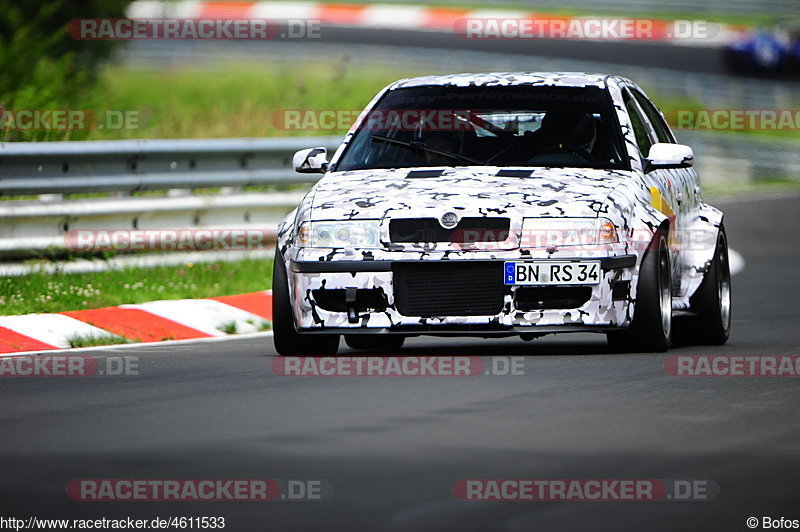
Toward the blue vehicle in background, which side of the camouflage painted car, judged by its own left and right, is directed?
back

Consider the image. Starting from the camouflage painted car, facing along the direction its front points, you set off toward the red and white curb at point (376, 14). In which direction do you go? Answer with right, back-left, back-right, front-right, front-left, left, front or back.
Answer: back

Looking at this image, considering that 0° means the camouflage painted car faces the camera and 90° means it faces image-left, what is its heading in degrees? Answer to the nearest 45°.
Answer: approximately 0°

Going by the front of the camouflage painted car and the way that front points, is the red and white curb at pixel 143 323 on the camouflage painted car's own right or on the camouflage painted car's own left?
on the camouflage painted car's own right
